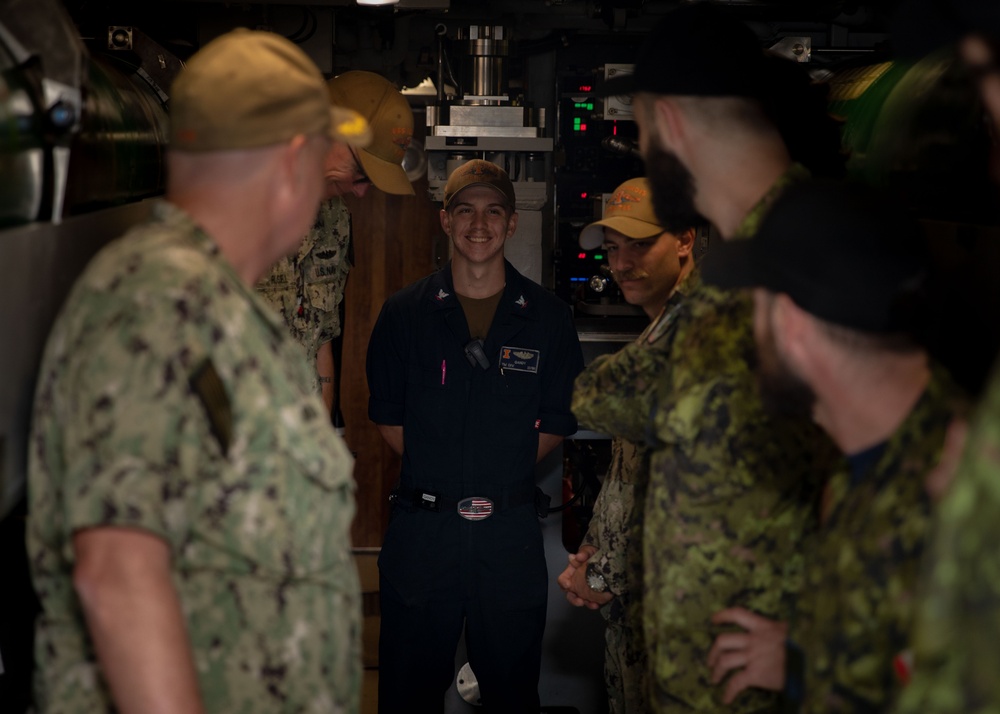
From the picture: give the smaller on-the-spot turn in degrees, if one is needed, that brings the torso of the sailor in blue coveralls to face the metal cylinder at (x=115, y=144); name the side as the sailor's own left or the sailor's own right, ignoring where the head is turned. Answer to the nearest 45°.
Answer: approximately 45° to the sailor's own right

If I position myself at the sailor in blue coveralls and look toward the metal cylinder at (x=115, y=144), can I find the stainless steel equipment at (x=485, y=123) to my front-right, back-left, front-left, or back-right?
back-right

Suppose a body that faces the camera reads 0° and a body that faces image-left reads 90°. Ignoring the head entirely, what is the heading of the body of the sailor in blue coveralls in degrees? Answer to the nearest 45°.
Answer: approximately 0°
